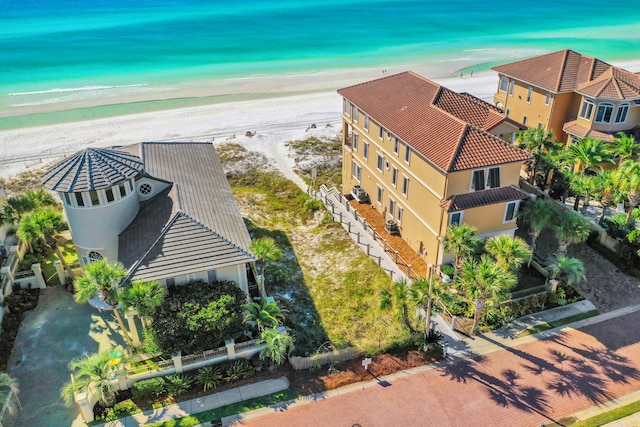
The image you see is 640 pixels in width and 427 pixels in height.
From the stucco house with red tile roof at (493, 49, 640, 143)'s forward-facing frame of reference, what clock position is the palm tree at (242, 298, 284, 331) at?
The palm tree is roughly at 2 o'clock from the stucco house with red tile roof.

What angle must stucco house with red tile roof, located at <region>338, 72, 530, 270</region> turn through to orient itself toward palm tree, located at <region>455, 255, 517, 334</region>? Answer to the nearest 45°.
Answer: approximately 45° to its right

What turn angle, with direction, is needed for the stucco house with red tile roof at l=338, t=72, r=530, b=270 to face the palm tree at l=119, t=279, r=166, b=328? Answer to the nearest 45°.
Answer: approximately 90° to its right

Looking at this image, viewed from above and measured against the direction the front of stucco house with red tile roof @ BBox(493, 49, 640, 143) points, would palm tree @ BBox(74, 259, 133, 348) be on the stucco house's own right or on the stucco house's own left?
on the stucco house's own right

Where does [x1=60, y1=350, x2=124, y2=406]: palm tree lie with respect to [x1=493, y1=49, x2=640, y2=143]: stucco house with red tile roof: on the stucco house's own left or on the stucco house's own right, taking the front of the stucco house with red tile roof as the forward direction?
on the stucco house's own right

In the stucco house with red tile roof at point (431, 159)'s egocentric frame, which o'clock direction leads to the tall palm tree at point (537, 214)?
The tall palm tree is roughly at 11 o'clock from the stucco house with red tile roof.

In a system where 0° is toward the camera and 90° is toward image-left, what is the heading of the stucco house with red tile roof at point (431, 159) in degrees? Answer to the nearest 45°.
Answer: approximately 315°

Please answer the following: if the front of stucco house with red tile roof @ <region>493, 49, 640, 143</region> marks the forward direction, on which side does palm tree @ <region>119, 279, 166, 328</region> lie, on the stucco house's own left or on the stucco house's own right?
on the stucco house's own right

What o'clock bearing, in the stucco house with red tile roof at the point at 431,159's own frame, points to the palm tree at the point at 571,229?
The palm tree is roughly at 11 o'clock from the stucco house with red tile roof.
